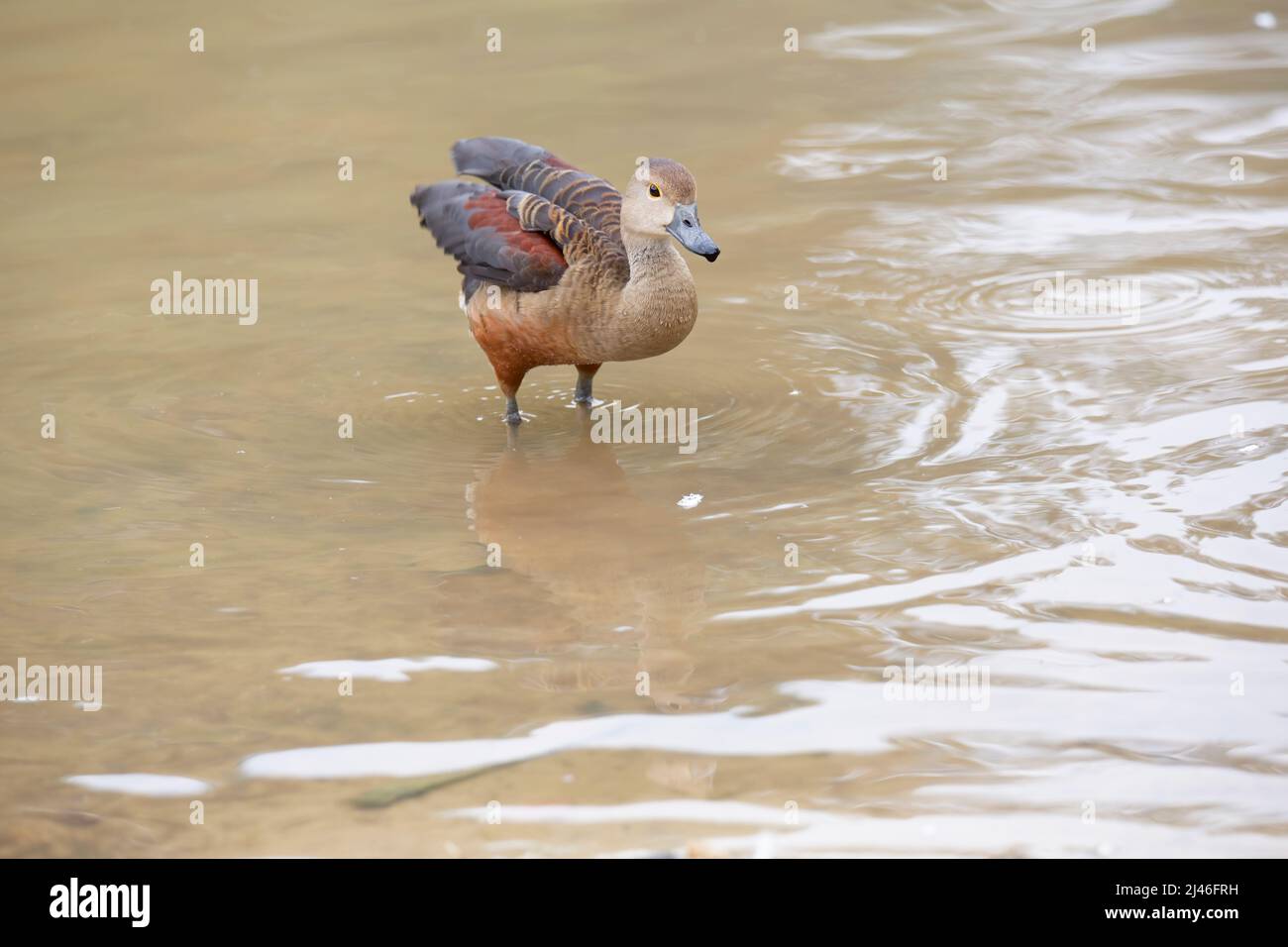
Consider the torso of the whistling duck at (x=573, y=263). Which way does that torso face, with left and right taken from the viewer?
facing the viewer and to the right of the viewer
